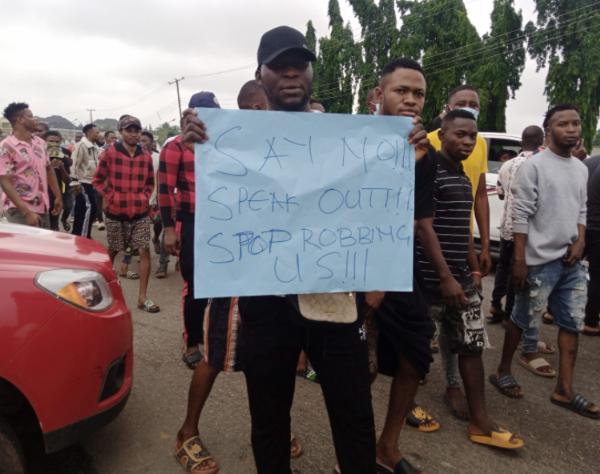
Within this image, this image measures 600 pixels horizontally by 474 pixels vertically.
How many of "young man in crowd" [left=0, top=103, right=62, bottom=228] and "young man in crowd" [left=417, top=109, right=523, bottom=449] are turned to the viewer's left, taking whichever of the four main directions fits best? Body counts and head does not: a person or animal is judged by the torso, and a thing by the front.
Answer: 0

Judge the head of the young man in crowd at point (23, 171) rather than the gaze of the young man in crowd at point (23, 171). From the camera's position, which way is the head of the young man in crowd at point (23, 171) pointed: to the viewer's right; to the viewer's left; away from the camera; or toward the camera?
to the viewer's right

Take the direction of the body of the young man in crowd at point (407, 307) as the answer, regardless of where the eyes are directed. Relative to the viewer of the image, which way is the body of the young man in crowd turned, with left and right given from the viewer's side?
facing the viewer and to the right of the viewer

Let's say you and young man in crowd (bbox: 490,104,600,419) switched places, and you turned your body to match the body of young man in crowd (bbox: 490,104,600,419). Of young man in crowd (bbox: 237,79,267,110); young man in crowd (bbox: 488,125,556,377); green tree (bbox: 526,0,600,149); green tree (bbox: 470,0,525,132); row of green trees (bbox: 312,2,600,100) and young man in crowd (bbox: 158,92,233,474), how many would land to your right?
2

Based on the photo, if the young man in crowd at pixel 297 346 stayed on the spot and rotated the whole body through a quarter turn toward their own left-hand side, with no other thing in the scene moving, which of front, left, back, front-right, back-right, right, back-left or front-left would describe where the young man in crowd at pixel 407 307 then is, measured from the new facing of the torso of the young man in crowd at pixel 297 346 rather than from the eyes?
front-left

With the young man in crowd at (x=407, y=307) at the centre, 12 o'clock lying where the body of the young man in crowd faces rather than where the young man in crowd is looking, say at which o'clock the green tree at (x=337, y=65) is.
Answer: The green tree is roughly at 7 o'clock from the young man in crowd.

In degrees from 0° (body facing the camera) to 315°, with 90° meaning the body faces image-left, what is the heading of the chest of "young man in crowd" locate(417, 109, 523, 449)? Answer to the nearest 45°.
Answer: approximately 315°

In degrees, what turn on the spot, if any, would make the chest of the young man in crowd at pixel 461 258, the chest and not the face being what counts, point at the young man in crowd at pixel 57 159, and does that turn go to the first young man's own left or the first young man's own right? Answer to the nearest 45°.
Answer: approximately 180°

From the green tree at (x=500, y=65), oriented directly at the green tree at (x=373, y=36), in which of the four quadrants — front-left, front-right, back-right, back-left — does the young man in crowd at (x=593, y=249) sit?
back-left

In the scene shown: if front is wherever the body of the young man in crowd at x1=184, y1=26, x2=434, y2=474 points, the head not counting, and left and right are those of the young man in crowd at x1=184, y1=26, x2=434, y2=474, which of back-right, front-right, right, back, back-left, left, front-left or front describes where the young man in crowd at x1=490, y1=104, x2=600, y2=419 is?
back-left

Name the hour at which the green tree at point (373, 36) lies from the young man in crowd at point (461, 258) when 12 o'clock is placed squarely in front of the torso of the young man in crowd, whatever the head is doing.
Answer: The green tree is roughly at 7 o'clock from the young man in crowd.

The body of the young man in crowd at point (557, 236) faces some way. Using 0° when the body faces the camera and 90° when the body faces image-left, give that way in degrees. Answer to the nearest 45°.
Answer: approximately 315°
